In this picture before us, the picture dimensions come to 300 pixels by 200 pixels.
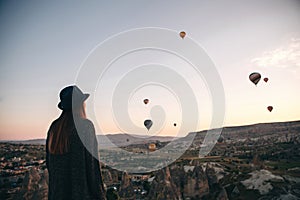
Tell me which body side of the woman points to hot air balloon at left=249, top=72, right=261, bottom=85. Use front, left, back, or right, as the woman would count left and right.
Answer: front

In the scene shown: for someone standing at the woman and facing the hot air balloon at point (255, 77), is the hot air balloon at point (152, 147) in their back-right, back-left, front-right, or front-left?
front-left

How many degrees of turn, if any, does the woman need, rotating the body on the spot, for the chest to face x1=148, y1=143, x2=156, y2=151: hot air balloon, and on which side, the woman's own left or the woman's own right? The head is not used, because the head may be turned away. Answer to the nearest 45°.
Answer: approximately 45° to the woman's own left

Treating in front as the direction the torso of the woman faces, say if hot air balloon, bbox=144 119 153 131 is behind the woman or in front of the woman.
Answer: in front

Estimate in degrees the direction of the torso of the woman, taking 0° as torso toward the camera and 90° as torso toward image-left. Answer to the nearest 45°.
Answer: approximately 225°

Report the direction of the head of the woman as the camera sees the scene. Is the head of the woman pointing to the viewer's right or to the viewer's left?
to the viewer's right
